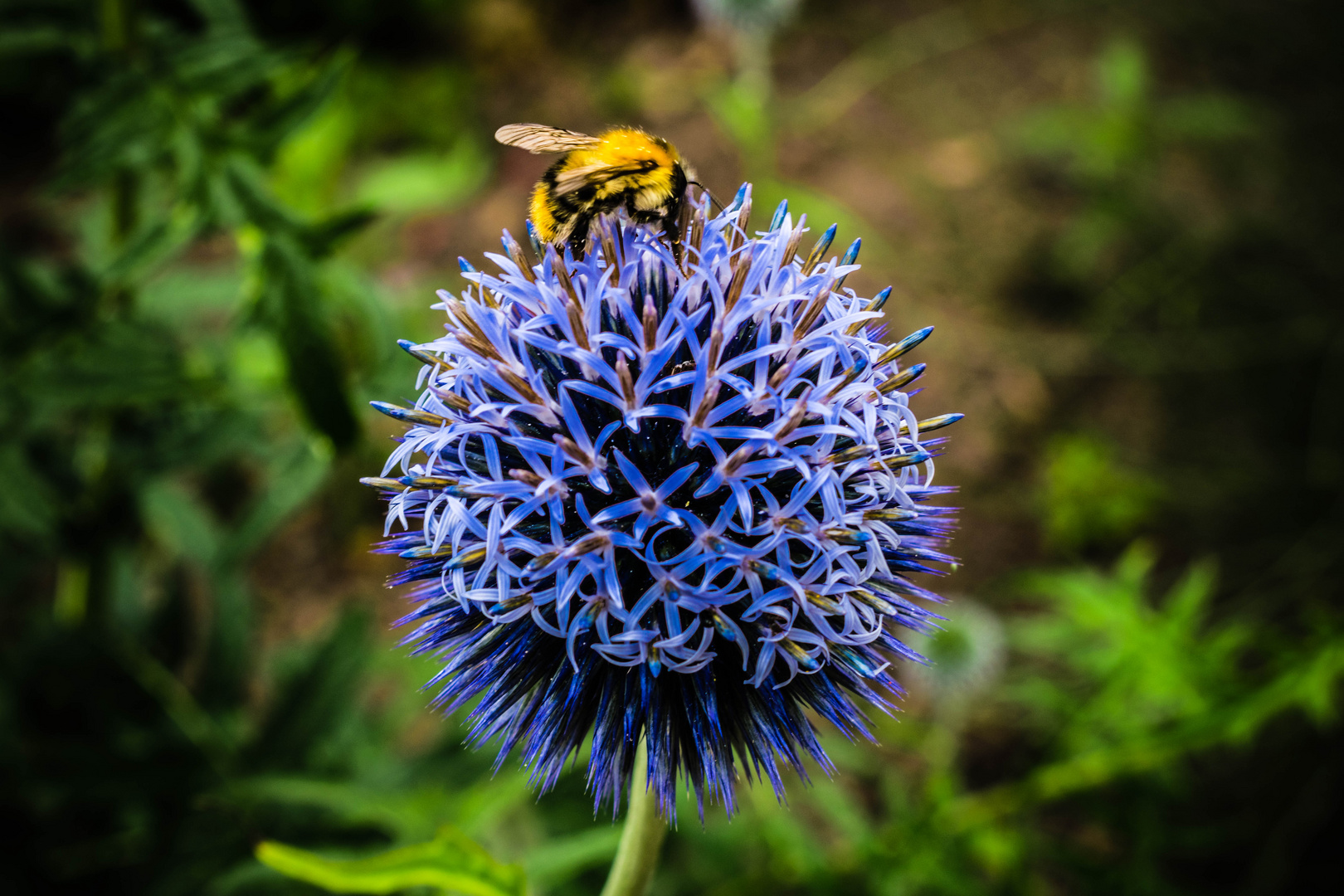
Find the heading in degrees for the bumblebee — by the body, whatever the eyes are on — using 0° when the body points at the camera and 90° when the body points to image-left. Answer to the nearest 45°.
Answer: approximately 270°
